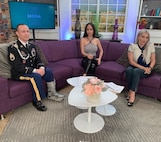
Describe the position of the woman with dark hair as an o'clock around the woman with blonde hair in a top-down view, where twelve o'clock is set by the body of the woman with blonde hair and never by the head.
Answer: The woman with dark hair is roughly at 2 o'clock from the woman with blonde hair.

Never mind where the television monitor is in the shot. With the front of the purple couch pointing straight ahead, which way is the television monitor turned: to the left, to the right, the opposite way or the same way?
the same way

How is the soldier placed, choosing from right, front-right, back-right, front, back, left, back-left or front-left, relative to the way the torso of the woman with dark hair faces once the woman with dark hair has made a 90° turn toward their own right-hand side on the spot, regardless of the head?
front-left

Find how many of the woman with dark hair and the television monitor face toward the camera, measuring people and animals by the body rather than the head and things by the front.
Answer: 2

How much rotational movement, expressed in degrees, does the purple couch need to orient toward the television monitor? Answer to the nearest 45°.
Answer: approximately 135° to its right

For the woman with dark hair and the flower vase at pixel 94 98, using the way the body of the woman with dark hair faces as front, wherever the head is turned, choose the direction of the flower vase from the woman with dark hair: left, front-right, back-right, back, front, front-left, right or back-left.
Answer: front

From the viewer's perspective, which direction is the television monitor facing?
toward the camera

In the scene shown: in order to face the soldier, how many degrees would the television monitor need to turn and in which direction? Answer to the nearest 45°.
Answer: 0° — it already faces them

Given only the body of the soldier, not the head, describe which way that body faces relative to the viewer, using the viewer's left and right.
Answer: facing the viewer and to the right of the viewer

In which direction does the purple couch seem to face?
toward the camera

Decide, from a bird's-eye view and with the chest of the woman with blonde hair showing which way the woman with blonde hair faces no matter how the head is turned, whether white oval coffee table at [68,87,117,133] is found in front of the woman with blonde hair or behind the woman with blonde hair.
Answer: in front

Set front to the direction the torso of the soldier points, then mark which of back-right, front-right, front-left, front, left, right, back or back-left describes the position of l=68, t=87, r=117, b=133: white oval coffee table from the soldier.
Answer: front

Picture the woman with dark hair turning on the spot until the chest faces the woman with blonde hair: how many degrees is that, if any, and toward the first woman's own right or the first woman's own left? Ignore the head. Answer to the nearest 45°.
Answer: approximately 45° to the first woman's own left

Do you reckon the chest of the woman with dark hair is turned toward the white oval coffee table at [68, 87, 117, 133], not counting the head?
yes

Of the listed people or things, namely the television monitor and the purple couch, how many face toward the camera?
2

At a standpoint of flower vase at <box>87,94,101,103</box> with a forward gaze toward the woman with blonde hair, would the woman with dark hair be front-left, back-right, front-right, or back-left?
front-left

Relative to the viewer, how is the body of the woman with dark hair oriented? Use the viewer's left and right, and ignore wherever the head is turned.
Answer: facing the viewer

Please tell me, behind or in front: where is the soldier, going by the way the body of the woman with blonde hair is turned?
in front
